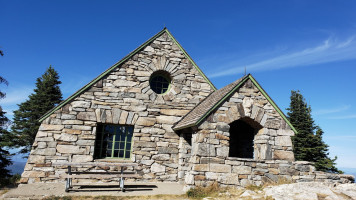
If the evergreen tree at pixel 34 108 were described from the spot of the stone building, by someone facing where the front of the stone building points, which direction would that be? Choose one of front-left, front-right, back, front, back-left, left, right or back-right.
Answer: back-right

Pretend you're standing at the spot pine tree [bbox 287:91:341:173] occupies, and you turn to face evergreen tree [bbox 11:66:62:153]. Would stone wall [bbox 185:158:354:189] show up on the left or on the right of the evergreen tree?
left

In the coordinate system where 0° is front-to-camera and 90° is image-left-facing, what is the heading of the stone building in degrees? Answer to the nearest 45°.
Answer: approximately 0°

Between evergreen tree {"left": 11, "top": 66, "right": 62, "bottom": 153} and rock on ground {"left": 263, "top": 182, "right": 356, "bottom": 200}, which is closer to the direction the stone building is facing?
the rock on ground

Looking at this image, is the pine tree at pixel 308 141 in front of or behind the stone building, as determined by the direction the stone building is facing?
behind
